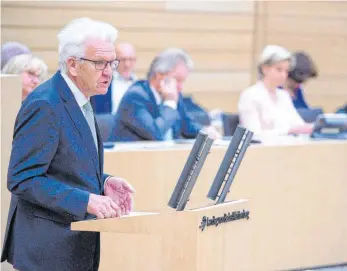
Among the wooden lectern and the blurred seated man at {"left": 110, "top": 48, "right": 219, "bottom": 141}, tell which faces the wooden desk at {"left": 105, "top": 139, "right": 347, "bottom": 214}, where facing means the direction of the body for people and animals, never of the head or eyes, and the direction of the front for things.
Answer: the blurred seated man

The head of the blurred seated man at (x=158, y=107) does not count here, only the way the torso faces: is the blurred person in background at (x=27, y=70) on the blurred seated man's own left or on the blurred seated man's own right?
on the blurred seated man's own right

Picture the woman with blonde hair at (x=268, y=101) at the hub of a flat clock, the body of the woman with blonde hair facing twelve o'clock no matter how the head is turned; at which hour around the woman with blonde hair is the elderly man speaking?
The elderly man speaking is roughly at 2 o'clock from the woman with blonde hair.
